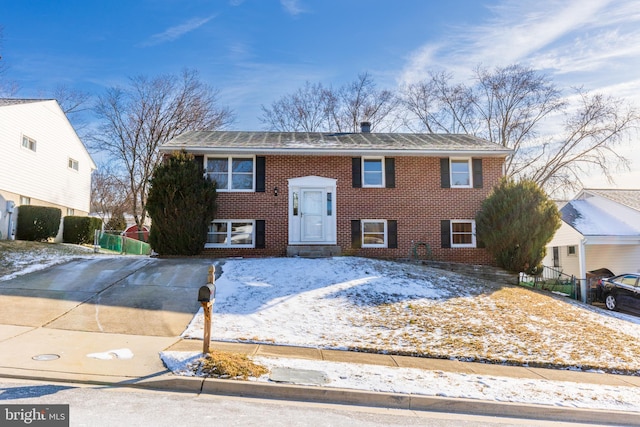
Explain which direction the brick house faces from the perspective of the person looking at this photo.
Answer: facing the viewer

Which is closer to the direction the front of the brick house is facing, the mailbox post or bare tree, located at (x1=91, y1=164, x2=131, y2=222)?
the mailbox post

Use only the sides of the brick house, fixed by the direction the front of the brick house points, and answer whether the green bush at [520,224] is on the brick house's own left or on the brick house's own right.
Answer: on the brick house's own left

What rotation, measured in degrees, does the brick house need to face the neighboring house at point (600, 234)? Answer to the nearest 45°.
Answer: approximately 90° to its left

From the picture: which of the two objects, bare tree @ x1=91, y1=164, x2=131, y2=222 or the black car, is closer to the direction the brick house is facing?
the black car

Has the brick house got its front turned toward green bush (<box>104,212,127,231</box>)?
no

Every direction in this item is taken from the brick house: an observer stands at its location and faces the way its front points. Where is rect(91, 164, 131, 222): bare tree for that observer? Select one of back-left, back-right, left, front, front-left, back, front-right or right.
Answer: back-right

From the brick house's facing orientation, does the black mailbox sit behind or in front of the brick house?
in front

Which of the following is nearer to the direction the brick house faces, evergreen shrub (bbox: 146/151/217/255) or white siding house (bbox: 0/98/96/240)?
the evergreen shrub

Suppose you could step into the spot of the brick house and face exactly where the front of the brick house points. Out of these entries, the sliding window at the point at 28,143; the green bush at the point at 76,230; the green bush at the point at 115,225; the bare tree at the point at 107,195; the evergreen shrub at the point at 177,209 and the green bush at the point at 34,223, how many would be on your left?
0

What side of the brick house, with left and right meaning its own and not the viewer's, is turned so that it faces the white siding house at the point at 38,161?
right

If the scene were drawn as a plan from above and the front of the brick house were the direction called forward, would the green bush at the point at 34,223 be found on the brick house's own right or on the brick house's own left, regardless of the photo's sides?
on the brick house's own right

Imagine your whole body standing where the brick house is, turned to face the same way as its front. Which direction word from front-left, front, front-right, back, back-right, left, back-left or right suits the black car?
left

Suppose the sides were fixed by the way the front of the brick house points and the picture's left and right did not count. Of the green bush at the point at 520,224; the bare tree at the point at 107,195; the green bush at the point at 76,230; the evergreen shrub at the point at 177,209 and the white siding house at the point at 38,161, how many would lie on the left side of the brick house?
1

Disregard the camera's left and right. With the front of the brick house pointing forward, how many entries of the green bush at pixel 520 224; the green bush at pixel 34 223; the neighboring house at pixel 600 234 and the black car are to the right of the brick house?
1

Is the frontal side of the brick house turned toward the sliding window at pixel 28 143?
no

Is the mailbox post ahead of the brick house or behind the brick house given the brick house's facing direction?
ahead

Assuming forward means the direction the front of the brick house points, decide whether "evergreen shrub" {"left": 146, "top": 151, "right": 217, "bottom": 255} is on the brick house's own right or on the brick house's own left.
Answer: on the brick house's own right
